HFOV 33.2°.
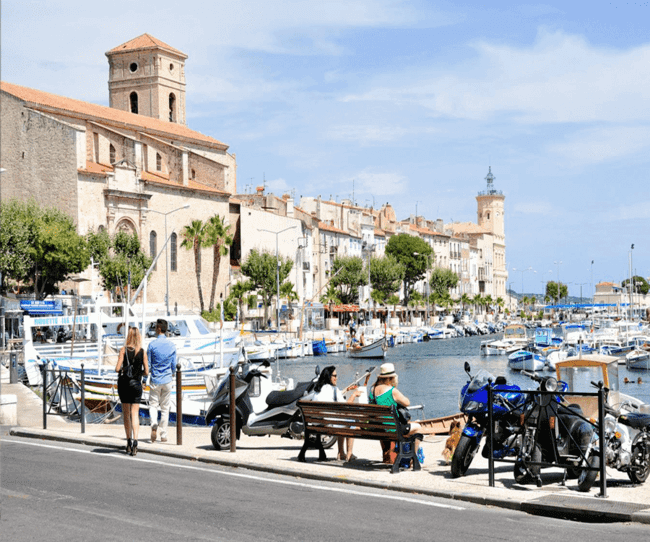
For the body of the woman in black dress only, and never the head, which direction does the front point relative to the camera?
away from the camera

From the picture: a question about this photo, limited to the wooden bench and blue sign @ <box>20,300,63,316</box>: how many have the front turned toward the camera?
1

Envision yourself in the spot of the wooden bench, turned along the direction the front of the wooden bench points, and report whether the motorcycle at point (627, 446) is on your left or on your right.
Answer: on your right

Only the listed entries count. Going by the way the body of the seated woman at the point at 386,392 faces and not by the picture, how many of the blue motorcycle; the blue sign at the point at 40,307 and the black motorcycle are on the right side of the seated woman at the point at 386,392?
2

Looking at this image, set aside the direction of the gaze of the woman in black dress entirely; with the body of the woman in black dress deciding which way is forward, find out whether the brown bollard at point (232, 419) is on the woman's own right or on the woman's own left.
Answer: on the woman's own right

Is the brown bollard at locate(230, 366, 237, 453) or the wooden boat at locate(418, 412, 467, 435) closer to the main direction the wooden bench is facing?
the wooden boat

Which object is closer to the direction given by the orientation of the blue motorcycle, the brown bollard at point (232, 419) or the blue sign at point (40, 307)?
the brown bollard
